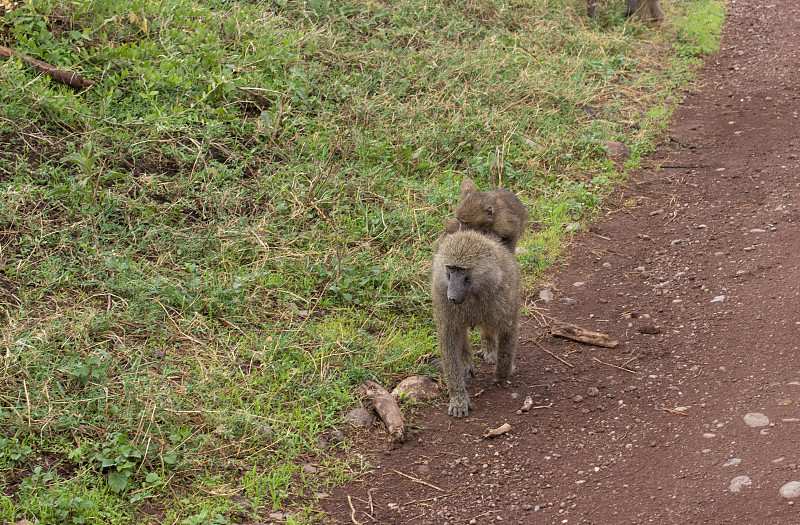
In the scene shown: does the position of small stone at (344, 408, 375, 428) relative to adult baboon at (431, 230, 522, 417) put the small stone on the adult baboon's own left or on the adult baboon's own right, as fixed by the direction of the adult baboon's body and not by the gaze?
on the adult baboon's own right

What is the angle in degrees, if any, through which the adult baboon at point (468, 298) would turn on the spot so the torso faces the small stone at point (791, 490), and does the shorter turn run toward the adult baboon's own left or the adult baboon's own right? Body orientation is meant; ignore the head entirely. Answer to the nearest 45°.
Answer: approximately 45° to the adult baboon's own left

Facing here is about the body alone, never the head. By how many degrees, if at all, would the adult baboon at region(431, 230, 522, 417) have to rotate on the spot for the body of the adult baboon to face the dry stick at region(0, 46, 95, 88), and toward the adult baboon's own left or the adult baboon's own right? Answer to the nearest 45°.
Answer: approximately 135° to the adult baboon's own right

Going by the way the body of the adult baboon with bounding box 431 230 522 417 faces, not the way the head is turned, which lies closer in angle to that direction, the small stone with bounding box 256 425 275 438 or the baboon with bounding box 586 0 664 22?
the small stone

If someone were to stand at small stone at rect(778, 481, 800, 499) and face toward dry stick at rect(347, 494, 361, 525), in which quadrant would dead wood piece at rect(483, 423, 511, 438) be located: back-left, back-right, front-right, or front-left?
front-right

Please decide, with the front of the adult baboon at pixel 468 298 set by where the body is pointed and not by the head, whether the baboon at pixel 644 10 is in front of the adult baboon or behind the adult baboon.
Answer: behind

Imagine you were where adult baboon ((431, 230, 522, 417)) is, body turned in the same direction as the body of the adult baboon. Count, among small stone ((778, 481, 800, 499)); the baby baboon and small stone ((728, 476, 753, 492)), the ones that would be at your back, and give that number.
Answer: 1

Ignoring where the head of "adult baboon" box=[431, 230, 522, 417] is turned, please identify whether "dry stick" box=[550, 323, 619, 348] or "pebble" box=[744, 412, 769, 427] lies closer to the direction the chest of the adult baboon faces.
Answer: the pebble

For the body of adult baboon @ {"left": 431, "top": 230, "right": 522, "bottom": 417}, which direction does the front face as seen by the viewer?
toward the camera

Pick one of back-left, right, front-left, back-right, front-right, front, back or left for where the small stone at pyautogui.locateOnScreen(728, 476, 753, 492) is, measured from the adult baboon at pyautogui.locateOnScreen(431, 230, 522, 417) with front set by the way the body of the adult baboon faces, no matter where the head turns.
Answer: front-left

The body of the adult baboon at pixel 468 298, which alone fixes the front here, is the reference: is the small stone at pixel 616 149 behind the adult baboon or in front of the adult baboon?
behind
